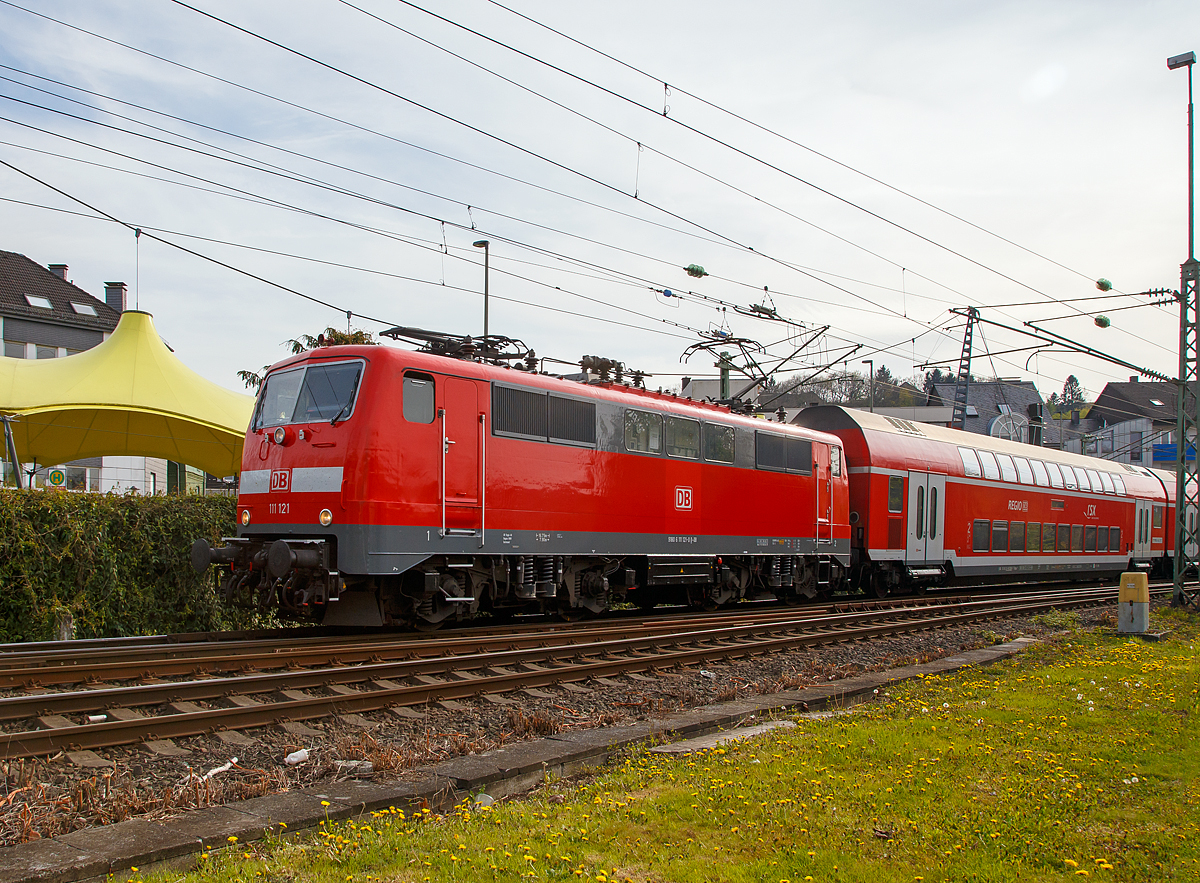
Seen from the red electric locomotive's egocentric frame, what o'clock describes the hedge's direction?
The hedge is roughly at 2 o'clock from the red electric locomotive.

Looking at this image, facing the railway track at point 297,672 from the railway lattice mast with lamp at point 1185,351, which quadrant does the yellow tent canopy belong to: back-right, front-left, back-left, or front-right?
front-right

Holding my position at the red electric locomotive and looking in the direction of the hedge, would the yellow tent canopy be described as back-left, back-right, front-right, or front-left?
front-right

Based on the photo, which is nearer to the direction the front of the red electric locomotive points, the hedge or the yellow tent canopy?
the hedge

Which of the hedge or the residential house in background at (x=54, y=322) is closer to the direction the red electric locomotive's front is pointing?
the hedge

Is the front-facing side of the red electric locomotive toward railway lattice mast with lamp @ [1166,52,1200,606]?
no

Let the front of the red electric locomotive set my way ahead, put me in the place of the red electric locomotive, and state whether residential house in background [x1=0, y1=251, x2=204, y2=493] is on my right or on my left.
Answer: on my right

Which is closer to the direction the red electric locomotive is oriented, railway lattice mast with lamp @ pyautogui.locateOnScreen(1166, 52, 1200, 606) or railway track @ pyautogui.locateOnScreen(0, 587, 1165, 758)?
the railway track

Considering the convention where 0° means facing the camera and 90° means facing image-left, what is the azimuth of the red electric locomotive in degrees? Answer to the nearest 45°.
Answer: approximately 45°

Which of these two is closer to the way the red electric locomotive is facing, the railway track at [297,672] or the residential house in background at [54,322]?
the railway track

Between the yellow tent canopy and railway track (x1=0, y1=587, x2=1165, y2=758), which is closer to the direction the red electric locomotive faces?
the railway track
